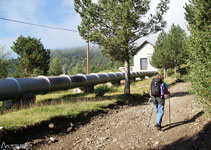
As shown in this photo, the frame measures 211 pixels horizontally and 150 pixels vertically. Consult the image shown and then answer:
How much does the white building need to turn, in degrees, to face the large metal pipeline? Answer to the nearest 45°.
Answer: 0° — it already faces it

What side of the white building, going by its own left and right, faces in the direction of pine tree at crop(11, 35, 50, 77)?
right

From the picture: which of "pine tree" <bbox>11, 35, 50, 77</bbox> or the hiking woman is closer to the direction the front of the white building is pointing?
the hiking woman

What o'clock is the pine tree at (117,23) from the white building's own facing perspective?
The pine tree is roughly at 12 o'clock from the white building.

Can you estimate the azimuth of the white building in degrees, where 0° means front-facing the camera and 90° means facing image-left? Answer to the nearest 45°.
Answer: approximately 0°

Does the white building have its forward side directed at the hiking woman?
yes
